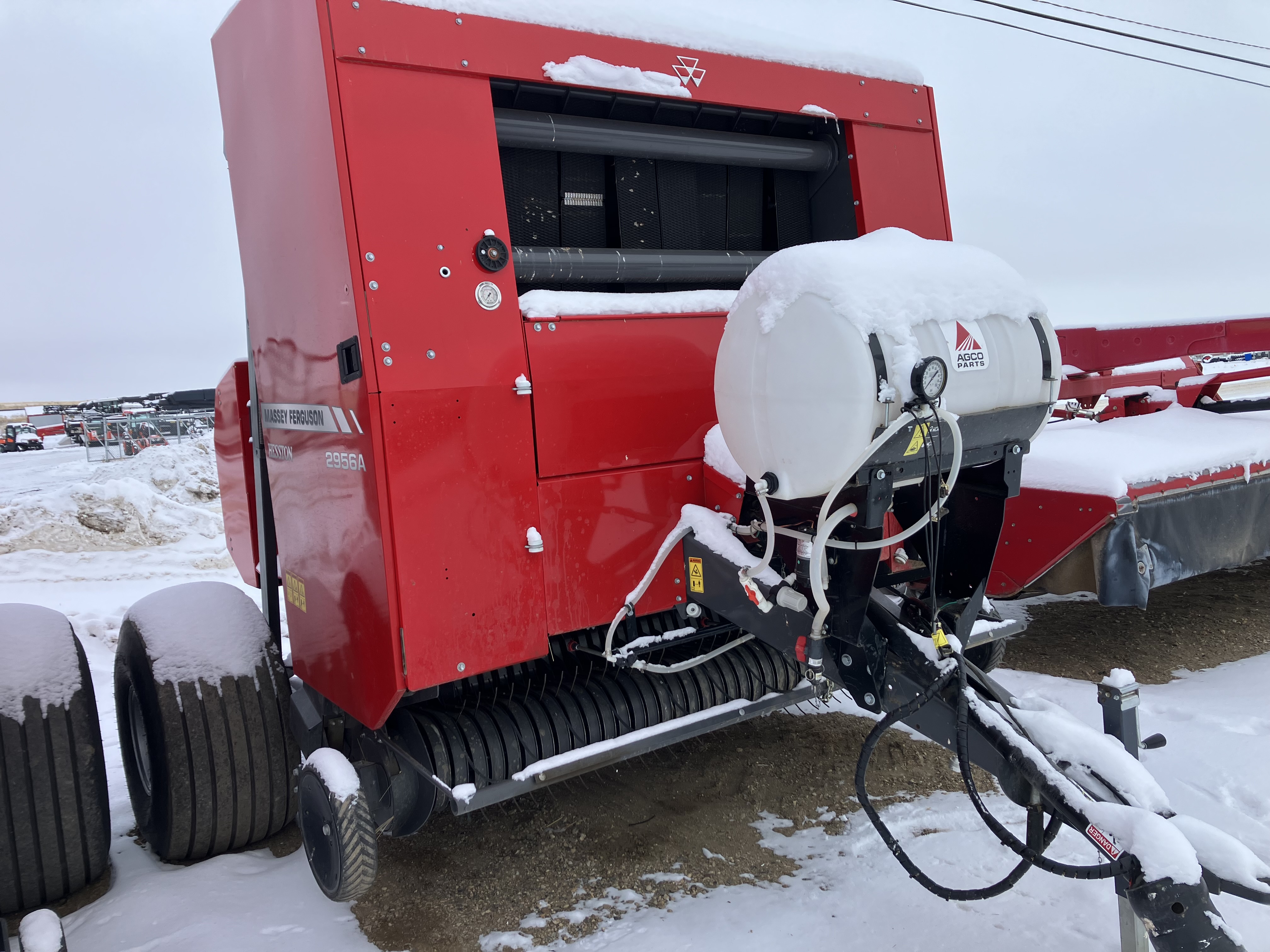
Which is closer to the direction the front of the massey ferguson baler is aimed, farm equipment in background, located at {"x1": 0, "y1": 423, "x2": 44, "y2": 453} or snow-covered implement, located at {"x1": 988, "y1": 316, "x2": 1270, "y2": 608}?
the snow-covered implement

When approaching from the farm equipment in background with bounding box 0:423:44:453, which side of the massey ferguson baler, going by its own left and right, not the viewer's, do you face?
back

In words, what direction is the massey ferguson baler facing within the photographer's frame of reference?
facing the viewer and to the right of the viewer

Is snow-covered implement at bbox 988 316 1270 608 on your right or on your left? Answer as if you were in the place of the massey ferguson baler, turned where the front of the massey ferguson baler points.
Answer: on your left
